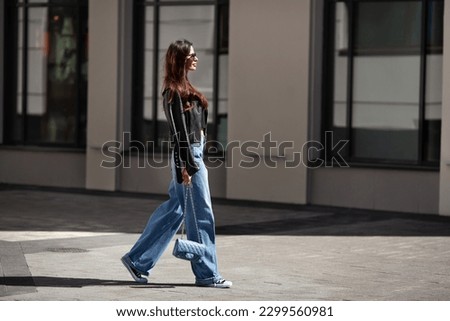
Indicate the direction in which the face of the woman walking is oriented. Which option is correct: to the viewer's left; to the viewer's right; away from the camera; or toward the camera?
to the viewer's right

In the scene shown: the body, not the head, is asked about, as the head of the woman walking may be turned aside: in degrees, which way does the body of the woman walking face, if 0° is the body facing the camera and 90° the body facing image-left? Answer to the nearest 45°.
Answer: approximately 270°
